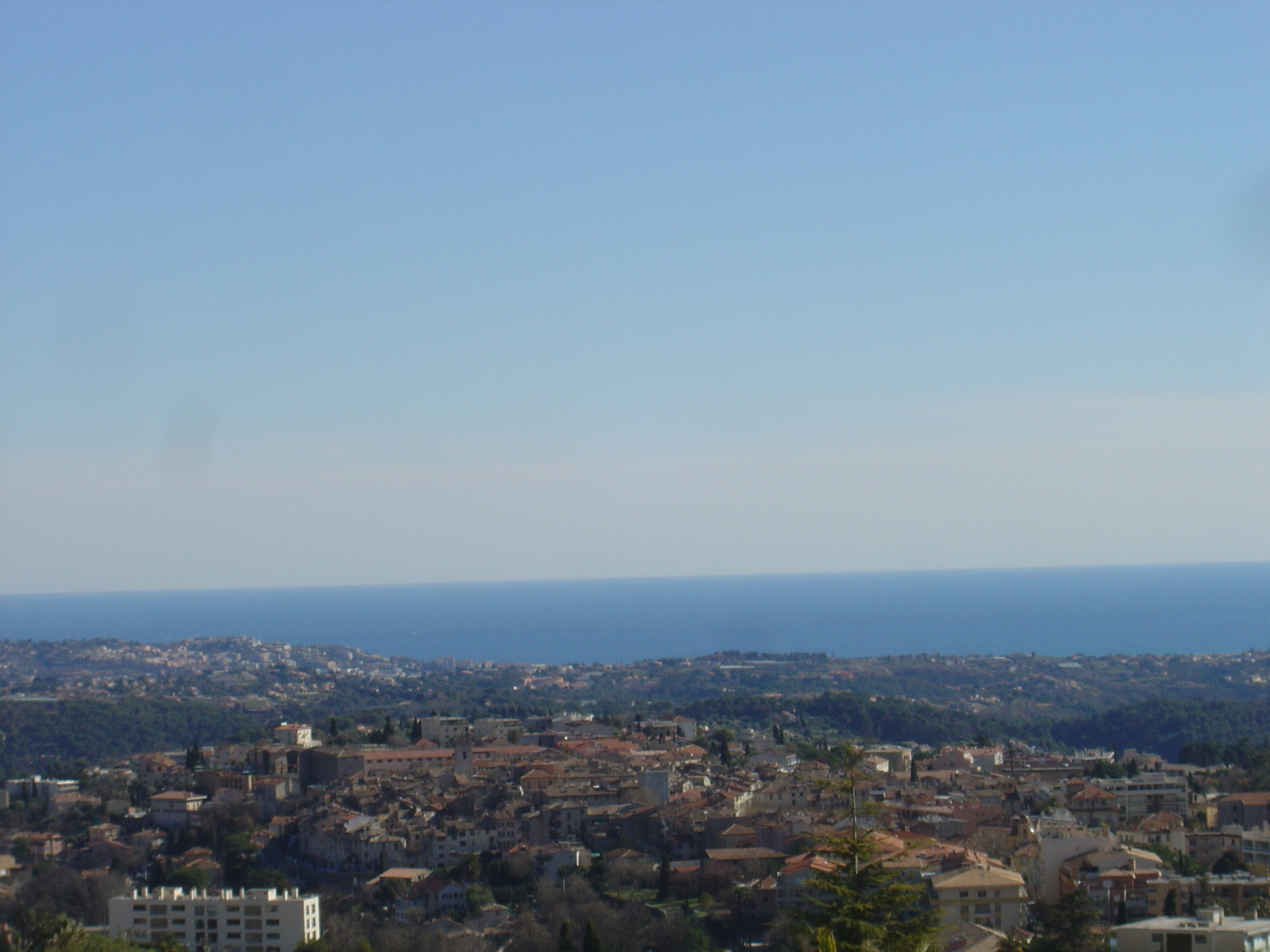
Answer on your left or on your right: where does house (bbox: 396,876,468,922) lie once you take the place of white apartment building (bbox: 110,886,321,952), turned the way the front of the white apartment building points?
on your left

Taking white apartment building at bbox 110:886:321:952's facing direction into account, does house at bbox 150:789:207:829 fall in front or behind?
behind

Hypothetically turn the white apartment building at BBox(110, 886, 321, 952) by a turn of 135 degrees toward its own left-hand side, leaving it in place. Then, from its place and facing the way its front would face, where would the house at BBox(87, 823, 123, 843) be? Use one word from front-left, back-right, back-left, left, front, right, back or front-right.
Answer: front-left

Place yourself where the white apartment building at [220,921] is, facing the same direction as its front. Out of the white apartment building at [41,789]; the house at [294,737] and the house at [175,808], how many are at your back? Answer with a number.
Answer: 3

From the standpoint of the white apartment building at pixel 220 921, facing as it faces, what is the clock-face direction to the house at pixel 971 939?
The house is roughly at 10 o'clock from the white apartment building.

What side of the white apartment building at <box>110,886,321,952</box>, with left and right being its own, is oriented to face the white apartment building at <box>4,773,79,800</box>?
back

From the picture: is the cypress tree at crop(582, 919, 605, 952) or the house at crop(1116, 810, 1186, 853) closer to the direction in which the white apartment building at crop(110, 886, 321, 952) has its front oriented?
the cypress tree

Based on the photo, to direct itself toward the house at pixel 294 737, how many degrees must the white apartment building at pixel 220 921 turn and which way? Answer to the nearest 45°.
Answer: approximately 180°

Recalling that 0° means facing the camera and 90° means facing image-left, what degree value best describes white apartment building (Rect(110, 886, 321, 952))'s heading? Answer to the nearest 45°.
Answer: approximately 0°

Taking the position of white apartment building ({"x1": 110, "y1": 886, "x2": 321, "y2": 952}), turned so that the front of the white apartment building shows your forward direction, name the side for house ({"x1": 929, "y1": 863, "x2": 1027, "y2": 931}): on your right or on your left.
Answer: on your left
